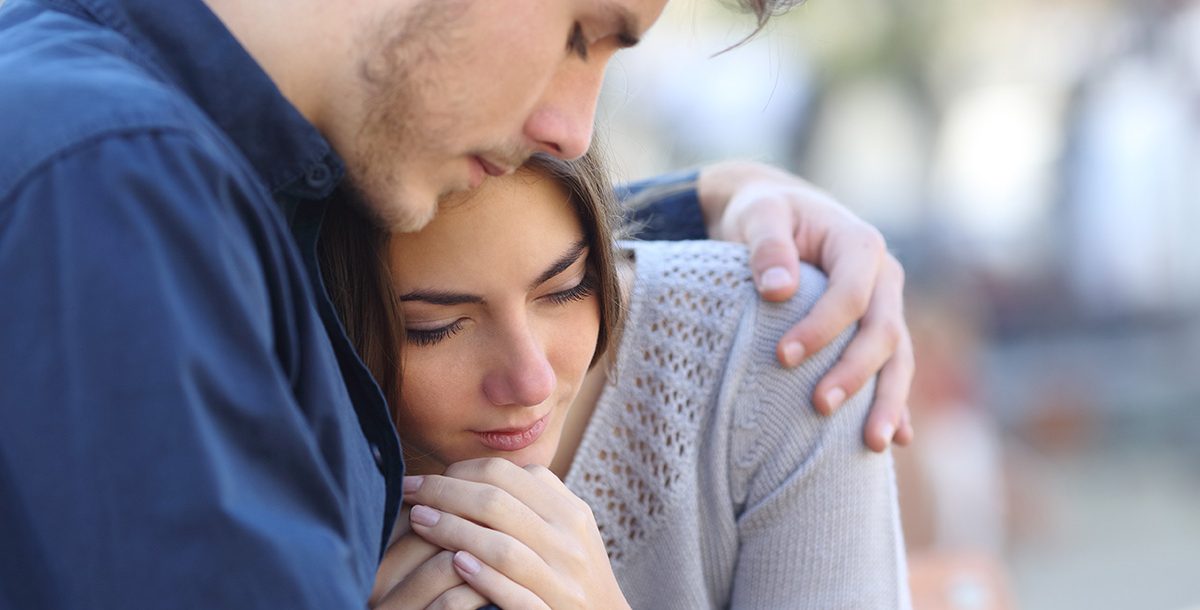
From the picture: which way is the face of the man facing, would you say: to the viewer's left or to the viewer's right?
to the viewer's right

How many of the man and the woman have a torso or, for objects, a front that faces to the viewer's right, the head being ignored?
1

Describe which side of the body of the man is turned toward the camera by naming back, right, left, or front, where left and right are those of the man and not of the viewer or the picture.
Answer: right

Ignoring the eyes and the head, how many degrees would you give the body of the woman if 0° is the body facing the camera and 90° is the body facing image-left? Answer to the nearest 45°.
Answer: approximately 45°
